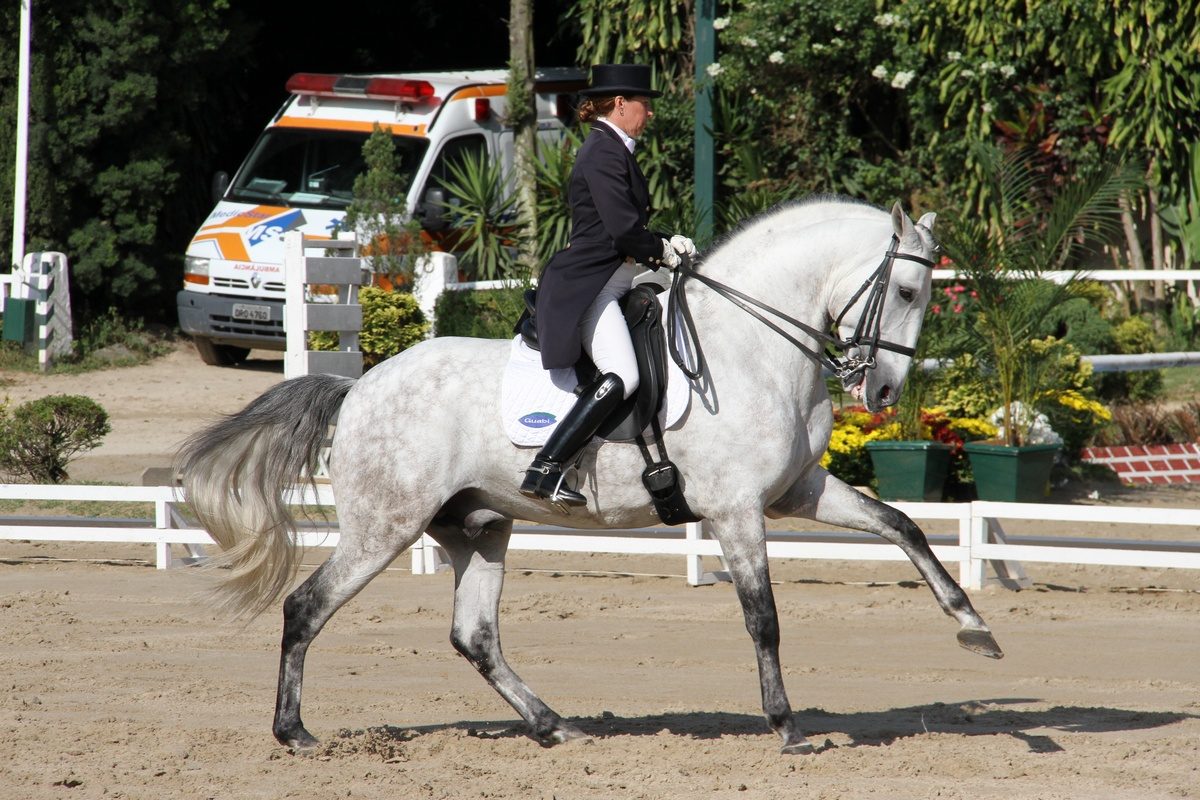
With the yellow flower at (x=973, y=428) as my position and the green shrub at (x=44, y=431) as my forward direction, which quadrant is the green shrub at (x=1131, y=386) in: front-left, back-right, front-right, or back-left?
back-right

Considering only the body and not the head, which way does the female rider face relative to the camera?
to the viewer's right

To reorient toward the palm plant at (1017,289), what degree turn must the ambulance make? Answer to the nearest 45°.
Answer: approximately 90° to its left

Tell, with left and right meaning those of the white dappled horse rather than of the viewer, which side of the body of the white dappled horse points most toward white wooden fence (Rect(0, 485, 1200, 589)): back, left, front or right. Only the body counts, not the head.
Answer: left

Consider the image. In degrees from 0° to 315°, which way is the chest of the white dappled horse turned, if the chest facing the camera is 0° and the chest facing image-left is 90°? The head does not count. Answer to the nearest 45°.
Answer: approximately 270°

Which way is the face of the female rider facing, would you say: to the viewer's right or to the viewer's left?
to the viewer's right

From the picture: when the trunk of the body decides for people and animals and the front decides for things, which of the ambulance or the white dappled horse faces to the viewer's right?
the white dappled horse

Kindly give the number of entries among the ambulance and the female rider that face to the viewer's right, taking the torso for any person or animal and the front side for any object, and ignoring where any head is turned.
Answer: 1

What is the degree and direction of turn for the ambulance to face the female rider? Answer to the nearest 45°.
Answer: approximately 45° to its left
